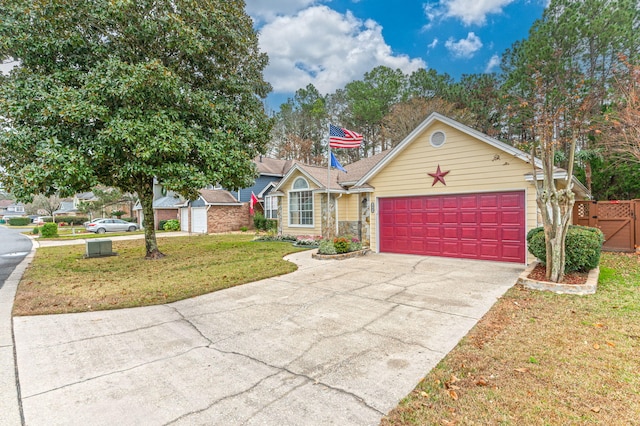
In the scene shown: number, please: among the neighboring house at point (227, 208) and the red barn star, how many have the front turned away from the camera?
0

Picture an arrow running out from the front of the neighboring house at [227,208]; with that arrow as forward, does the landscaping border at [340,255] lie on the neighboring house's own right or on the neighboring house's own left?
on the neighboring house's own left

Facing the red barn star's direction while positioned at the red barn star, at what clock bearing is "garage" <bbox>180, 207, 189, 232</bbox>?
The garage is roughly at 4 o'clock from the red barn star.

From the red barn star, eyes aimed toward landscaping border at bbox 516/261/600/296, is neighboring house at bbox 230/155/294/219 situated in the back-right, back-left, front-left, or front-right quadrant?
back-right

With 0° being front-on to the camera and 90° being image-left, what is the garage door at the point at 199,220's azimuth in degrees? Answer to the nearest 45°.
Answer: approximately 45°

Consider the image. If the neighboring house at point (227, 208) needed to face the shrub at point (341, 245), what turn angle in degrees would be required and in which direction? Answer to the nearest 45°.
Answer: approximately 45° to its left

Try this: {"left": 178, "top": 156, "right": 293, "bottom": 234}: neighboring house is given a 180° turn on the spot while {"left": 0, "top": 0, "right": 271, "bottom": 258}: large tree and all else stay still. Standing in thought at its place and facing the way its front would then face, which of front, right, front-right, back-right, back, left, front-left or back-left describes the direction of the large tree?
back-right

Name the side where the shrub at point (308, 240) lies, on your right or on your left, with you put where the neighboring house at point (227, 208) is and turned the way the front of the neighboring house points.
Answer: on your left

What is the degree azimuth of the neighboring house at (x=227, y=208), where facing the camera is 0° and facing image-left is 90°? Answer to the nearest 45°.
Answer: approximately 45°

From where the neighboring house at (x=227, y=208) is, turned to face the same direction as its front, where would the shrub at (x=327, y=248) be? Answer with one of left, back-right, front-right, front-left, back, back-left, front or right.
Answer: front-left

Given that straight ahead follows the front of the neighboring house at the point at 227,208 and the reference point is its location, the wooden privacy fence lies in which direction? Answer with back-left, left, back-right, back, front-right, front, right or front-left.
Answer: left
